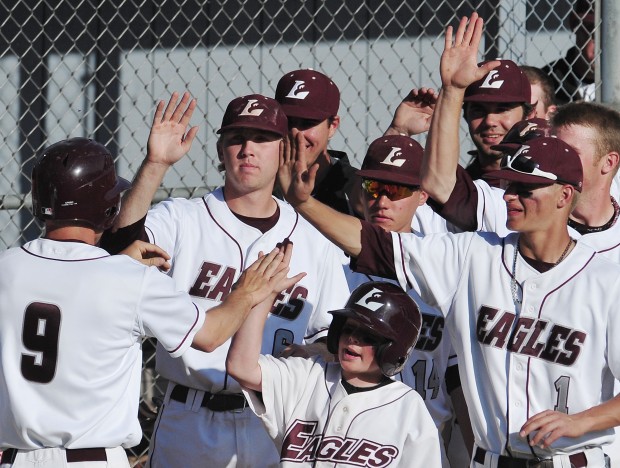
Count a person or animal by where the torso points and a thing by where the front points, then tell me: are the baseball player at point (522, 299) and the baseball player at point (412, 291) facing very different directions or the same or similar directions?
same or similar directions

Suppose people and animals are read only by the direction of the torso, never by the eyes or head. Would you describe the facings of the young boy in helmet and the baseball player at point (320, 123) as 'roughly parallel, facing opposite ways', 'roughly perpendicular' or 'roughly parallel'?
roughly parallel

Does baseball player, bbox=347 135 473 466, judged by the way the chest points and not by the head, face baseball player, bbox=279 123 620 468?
no

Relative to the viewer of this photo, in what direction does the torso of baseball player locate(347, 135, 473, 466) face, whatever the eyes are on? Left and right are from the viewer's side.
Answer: facing the viewer and to the left of the viewer

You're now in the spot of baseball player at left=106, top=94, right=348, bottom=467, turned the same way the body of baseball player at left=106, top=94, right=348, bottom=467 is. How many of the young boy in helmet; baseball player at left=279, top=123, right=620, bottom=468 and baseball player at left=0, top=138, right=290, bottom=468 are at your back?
0

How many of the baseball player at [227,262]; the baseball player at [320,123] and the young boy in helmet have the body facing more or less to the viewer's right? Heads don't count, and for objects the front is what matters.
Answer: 0

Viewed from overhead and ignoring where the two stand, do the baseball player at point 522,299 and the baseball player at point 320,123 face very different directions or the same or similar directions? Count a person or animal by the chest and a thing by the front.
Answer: same or similar directions

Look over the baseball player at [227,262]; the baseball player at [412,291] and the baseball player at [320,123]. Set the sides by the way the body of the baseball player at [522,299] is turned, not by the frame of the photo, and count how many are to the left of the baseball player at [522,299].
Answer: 0

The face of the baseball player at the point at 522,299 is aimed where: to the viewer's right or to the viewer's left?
to the viewer's left

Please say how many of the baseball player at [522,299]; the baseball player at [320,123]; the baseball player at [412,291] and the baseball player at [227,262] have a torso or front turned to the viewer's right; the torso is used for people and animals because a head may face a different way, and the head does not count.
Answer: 0

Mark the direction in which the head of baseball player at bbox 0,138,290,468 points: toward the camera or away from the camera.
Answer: away from the camera

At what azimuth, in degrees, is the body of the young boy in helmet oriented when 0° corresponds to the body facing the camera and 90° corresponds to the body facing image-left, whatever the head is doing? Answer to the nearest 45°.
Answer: approximately 45°

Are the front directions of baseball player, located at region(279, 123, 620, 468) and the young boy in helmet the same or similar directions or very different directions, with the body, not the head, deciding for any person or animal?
same or similar directions

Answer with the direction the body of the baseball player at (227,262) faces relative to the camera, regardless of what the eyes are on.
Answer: toward the camera

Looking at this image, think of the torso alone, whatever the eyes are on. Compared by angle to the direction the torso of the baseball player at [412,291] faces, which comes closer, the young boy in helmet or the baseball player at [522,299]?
the young boy in helmet

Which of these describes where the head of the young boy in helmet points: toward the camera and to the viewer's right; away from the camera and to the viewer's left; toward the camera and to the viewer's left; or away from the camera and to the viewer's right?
toward the camera and to the viewer's left
